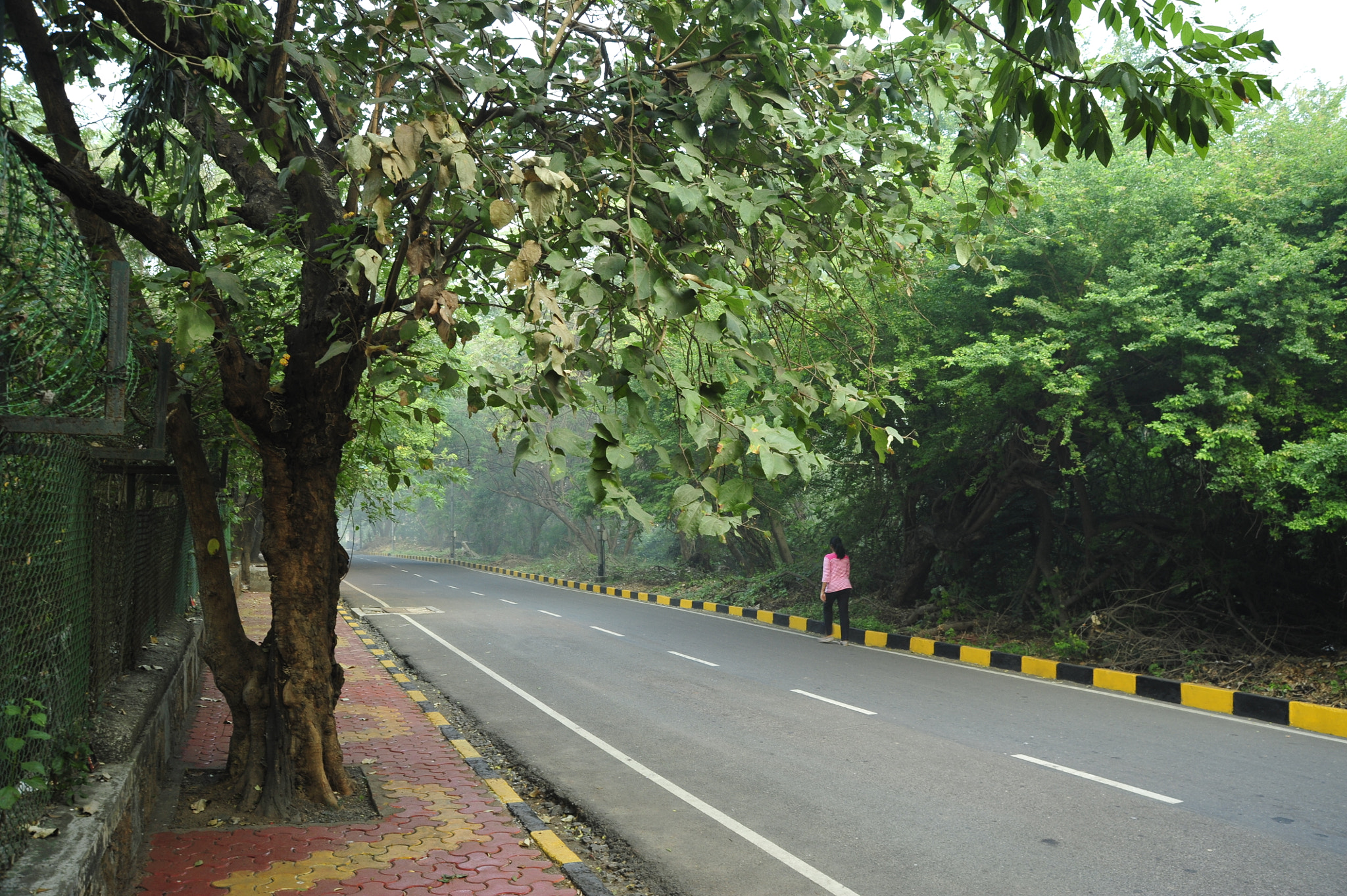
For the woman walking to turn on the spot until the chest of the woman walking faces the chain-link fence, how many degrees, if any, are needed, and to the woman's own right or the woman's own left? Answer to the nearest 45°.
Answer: approximately 135° to the woman's own left

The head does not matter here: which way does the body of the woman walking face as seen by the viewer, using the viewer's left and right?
facing away from the viewer and to the left of the viewer

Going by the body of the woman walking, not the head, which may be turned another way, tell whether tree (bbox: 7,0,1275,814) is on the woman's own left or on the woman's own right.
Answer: on the woman's own left

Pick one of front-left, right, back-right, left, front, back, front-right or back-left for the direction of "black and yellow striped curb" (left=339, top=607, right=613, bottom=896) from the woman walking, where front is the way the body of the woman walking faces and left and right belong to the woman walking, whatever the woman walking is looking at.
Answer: back-left

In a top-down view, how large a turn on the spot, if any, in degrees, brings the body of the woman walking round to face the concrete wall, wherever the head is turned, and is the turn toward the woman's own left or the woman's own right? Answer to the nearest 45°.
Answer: approximately 135° to the woman's own left

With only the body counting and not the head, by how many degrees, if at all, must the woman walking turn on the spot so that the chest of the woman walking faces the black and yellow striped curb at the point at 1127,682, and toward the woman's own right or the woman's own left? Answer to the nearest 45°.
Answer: approximately 180°
